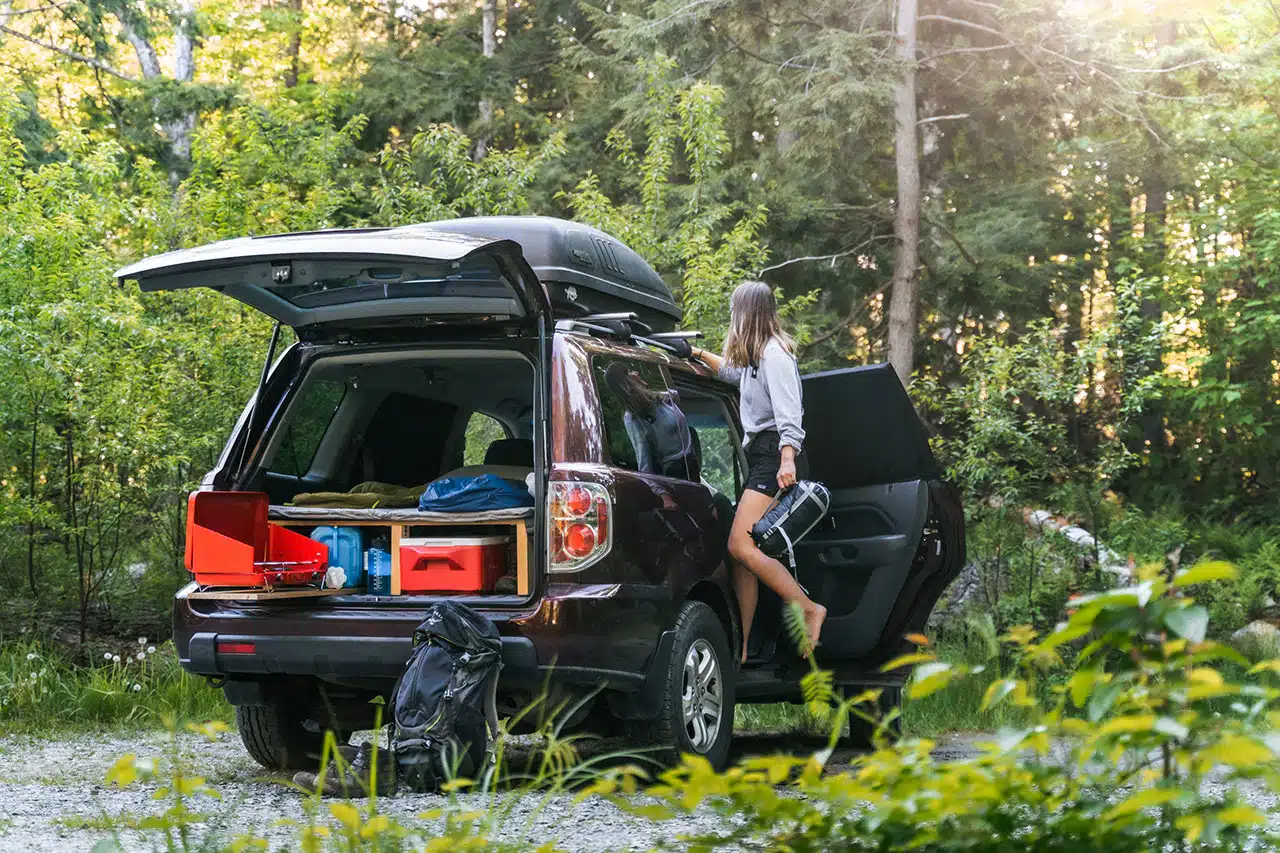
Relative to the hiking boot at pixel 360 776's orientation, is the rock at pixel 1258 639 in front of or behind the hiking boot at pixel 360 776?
behind

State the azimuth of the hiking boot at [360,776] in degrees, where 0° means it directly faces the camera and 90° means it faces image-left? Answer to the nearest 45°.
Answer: approximately 90°

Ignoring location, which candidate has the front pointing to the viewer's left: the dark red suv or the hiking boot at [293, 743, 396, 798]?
the hiking boot

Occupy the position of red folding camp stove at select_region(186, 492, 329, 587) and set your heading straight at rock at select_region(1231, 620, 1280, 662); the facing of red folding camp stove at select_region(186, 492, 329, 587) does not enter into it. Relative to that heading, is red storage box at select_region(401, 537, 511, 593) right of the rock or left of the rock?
right

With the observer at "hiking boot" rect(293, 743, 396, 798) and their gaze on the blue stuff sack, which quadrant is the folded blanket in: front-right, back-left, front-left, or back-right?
front-left

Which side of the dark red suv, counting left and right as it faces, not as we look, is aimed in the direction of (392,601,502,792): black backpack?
back

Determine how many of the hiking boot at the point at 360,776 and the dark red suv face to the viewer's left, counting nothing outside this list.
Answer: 1

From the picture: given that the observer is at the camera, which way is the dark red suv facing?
facing away from the viewer and to the right of the viewer

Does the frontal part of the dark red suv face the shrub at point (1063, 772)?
no
